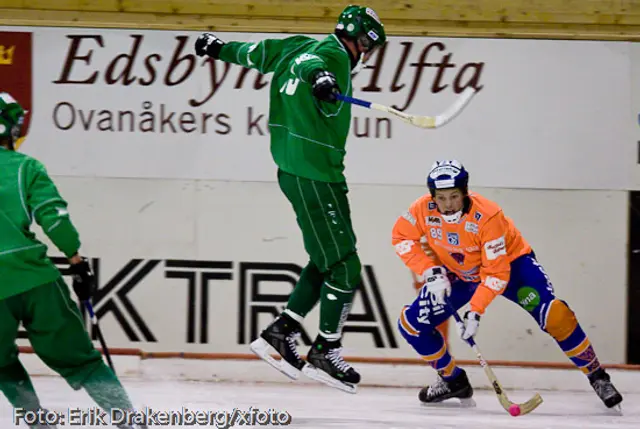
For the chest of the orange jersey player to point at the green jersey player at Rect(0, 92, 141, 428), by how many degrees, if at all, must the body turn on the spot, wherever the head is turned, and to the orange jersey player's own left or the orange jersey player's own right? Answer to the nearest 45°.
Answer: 0° — they already face them

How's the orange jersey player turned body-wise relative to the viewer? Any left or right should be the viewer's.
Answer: facing the viewer and to the left of the viewer
